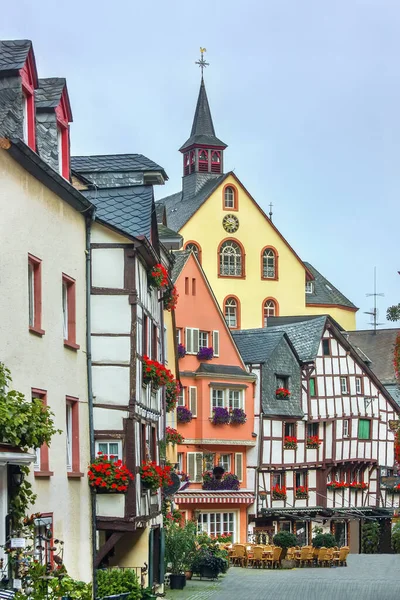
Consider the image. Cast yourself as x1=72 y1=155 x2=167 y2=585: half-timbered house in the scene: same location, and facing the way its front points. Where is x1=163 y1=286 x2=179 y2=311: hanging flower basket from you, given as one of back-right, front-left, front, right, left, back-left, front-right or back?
left

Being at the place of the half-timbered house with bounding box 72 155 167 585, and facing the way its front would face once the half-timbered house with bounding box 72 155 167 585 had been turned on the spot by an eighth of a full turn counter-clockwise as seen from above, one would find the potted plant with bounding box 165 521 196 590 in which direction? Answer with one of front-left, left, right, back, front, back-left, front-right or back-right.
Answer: front-left

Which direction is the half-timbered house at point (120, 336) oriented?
to the viewer's right
